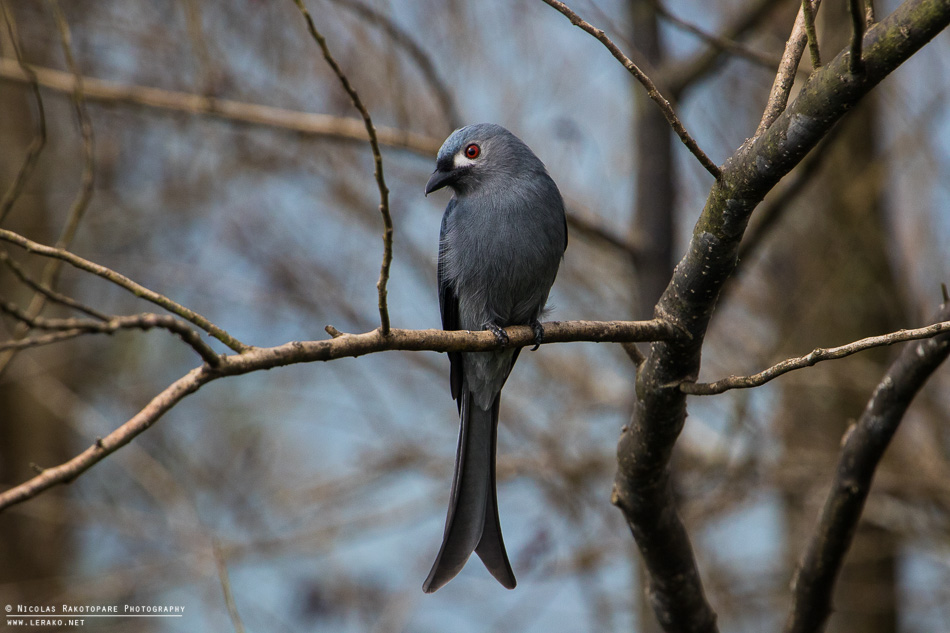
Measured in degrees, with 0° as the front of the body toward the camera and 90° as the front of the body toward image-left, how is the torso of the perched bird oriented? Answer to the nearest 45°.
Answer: approximately 0°
